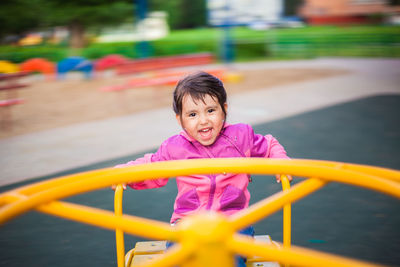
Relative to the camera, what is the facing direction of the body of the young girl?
toward the camera

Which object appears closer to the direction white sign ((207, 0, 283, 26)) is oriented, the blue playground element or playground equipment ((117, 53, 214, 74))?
the playground equipment

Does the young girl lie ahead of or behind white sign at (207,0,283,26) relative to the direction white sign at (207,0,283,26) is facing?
ahead

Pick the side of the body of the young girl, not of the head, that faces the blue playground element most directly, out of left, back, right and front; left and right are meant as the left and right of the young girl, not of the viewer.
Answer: back

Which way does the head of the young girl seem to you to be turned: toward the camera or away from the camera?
toward the camera

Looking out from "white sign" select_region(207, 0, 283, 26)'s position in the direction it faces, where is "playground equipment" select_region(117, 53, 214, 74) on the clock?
The playground equipment is roughly at 1 o'clock from the white sign.

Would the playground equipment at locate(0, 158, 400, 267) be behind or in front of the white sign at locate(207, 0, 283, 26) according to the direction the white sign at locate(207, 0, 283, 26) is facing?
in front

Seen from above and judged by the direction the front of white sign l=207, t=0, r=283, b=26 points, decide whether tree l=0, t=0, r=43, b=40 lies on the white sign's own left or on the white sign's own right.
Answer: on the white sign's own right

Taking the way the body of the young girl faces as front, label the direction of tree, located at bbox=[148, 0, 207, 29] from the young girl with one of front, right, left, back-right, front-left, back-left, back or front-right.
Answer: back

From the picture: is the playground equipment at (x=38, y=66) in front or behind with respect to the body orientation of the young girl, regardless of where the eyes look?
behind

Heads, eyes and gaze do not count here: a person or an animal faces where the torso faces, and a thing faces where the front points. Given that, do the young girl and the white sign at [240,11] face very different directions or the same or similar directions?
same or similar directions

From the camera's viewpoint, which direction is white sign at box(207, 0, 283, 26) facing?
toward the camera

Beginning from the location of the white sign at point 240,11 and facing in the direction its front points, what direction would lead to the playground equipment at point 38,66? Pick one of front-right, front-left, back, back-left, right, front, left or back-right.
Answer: right

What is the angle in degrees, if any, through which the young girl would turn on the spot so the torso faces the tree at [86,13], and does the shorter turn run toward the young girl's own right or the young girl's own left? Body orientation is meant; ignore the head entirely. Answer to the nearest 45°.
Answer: approximately 180°

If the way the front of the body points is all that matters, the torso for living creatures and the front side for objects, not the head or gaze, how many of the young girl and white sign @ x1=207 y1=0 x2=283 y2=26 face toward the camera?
2
